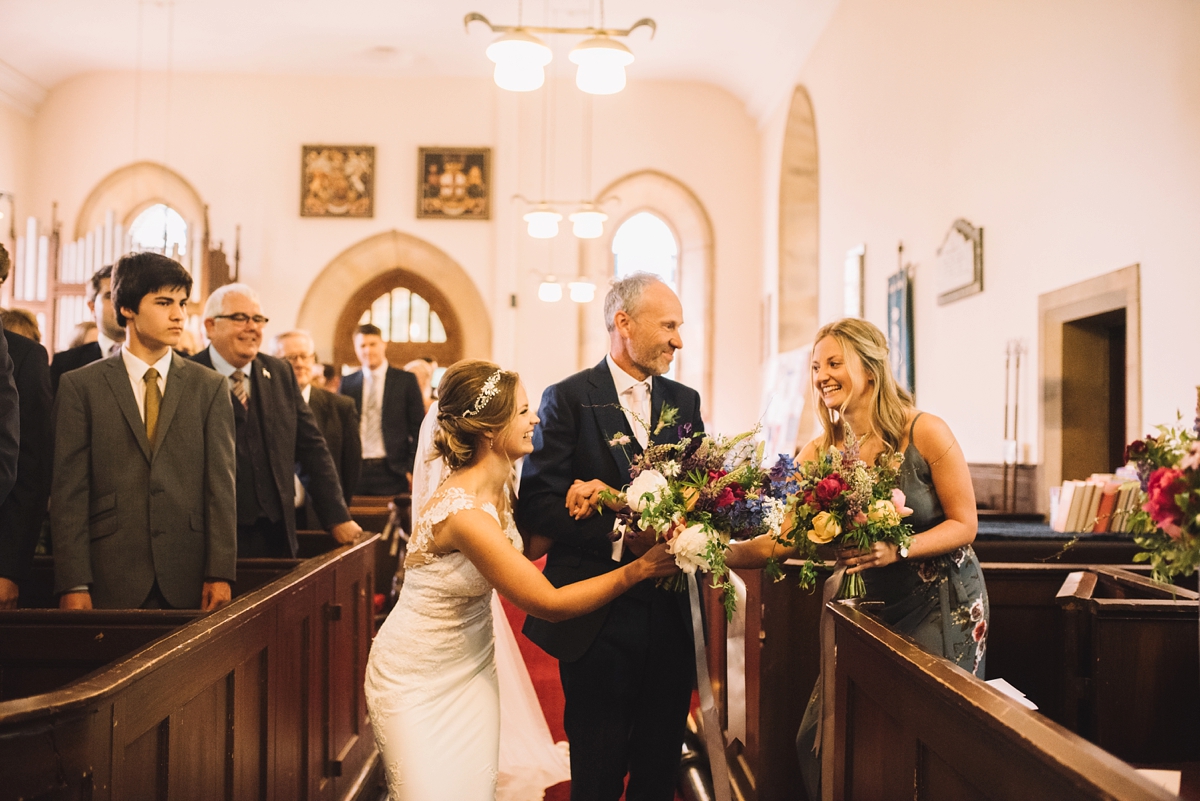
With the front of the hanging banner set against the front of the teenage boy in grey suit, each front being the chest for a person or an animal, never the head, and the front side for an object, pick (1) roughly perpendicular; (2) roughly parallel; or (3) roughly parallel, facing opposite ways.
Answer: roughly perpendicular

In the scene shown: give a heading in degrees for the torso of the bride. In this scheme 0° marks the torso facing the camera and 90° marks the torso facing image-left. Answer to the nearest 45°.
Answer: approximately 270°

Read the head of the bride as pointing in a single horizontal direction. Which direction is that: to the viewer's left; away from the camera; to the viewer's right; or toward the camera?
to the viewer's right

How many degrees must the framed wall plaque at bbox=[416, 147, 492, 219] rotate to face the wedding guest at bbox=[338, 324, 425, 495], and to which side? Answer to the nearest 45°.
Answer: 0° — it already faces them

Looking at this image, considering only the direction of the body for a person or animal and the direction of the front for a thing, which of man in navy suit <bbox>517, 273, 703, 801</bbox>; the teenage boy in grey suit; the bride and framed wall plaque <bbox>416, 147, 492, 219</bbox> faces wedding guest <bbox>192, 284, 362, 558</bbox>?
the framed wall plaque

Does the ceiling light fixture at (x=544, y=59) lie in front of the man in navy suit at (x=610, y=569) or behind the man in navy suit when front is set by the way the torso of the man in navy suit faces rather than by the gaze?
behind

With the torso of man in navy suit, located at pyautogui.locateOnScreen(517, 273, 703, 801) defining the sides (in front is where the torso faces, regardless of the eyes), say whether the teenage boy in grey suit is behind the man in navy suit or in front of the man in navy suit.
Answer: behind

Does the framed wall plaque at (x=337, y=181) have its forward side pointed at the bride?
yes

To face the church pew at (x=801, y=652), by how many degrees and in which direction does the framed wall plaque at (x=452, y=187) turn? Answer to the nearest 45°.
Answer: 0° — it already faces it

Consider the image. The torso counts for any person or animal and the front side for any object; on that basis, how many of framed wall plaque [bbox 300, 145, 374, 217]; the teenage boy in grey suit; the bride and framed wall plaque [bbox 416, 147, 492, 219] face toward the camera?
3

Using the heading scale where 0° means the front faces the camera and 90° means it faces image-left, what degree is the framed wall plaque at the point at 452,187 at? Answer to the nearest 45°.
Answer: approximately 0°

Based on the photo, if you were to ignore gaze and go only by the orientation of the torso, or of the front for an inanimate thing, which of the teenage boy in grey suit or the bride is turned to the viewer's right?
the bride

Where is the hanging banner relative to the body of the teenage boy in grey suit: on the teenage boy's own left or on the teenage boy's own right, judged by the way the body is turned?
on the teenage boy's own left
